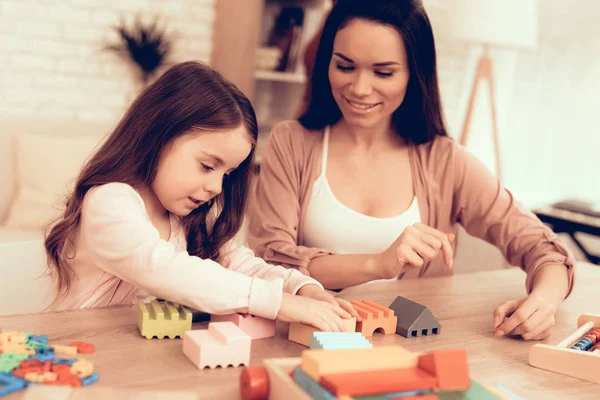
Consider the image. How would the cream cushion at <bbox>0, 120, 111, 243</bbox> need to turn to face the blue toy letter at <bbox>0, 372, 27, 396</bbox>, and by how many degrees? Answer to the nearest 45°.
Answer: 0° — it already faces it

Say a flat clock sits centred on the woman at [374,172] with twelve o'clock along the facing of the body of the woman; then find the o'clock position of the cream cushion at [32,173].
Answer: The cream cushion is roughly at 4 o'clock from the woman.

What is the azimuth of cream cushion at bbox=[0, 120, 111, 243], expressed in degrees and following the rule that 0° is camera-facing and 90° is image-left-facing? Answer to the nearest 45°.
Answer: approximately 0°

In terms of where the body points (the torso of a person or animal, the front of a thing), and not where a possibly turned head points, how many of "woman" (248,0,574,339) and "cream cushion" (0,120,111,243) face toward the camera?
2

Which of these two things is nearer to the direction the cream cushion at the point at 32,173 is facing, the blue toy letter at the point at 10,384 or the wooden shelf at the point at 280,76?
the blue toy letter

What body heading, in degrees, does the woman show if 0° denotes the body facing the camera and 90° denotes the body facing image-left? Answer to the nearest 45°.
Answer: approximately 0°

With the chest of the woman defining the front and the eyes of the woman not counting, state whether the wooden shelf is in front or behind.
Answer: behind

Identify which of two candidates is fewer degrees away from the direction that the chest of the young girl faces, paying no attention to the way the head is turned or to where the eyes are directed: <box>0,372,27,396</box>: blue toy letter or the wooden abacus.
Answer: the wooden abacus

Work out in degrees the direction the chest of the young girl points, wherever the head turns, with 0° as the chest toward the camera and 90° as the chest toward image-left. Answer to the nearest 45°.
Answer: approximately 315°
